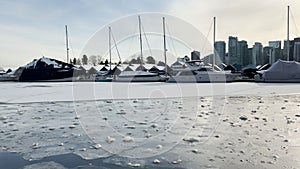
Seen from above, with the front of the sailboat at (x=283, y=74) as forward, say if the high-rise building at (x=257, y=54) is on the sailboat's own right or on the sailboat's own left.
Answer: on the sailboat's own right

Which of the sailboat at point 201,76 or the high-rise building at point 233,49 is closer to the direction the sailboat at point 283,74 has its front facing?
the sailboat

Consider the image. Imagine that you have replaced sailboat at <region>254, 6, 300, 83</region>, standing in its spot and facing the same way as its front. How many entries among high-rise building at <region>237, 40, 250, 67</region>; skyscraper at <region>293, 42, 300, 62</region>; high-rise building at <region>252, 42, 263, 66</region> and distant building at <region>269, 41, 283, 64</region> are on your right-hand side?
4

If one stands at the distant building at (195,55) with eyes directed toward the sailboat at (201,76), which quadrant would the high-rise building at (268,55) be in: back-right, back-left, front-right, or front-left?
back-left

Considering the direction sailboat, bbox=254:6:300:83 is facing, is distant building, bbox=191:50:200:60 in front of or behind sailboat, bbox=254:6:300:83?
in front

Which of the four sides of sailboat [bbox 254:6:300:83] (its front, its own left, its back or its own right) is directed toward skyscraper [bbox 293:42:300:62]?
right
